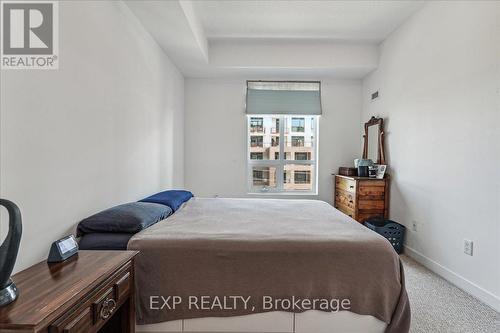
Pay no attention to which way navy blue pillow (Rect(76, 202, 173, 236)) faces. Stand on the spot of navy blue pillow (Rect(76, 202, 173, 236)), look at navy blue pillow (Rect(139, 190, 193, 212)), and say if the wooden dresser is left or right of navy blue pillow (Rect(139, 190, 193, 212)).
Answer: right

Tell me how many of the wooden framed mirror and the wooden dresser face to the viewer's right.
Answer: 0

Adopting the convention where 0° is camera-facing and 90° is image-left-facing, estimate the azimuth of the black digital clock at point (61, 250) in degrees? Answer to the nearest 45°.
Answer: approximately 315°

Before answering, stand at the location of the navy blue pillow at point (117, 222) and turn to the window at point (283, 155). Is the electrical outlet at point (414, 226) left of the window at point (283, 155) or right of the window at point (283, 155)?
right

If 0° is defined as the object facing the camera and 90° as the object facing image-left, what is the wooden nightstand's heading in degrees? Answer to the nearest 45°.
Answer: approximately 315°

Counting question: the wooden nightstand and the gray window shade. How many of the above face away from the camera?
0

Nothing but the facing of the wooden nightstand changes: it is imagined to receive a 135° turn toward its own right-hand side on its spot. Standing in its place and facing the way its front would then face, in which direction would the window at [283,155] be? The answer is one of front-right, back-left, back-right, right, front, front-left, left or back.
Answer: back-right

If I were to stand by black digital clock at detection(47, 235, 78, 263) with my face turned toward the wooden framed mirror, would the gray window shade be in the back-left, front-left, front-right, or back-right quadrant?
front-left

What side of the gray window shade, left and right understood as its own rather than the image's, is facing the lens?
front

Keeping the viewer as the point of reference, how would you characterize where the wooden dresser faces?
facing the viewer and to the left of the viewer

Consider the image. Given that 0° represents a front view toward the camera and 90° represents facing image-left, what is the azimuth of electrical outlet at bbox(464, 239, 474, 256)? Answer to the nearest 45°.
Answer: approximately 45°

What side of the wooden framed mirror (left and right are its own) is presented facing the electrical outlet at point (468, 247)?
left

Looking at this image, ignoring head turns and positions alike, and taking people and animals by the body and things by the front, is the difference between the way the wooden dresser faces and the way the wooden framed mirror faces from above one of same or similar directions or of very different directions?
same or similar directions

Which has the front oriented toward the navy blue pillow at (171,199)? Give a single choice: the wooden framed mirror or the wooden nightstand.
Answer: the wooden framed mirror

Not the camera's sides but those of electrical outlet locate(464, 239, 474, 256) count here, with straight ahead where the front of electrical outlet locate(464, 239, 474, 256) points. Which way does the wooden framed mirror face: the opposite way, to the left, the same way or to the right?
the same way

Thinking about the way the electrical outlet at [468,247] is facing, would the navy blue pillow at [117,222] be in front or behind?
in front

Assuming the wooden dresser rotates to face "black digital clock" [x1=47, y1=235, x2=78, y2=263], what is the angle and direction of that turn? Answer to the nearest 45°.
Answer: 0° — it already faces it

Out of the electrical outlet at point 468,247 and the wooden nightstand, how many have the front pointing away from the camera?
0
